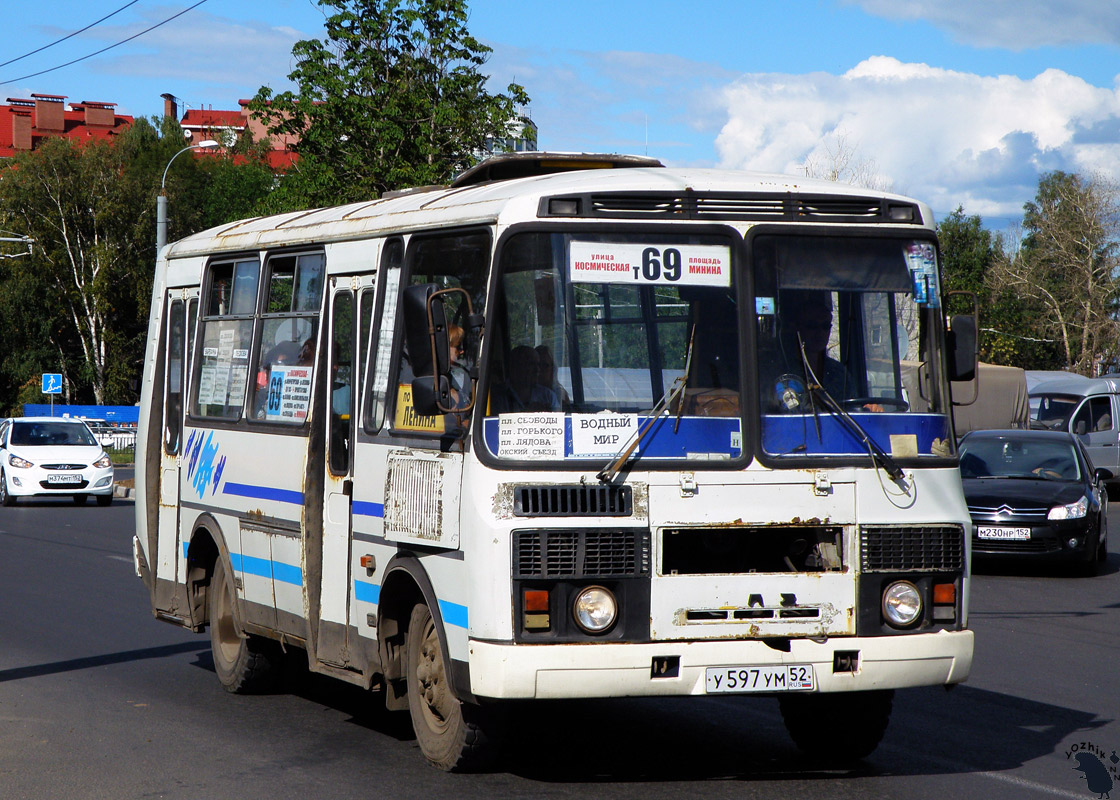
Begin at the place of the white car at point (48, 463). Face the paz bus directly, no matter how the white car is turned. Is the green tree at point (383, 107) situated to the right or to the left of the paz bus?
left

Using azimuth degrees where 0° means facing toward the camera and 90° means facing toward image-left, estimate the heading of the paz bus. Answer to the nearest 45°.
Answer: approximately 315°

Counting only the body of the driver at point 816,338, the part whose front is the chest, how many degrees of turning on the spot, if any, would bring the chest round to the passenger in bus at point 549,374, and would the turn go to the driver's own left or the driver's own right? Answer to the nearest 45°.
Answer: approximately 90° to the driver's own right

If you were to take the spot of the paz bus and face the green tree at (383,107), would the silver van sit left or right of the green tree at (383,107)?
right

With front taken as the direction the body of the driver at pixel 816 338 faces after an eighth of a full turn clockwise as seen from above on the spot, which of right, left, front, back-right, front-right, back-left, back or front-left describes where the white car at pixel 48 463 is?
back-right

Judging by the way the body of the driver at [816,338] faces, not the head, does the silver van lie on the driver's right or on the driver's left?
on the driver's left
